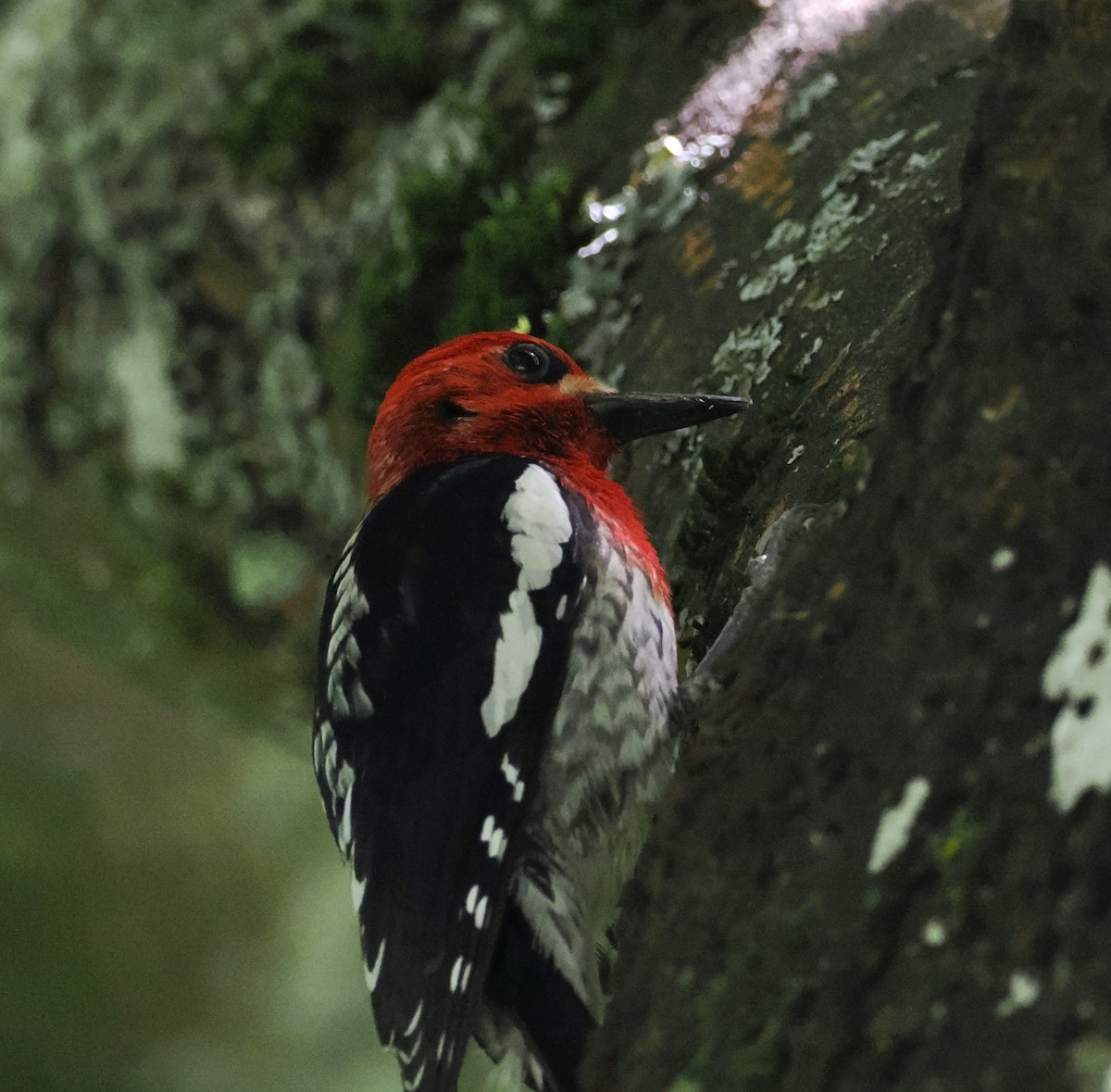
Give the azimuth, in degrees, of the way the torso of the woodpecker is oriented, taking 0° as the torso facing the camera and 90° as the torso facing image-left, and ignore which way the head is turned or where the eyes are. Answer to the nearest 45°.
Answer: approximately 270°
